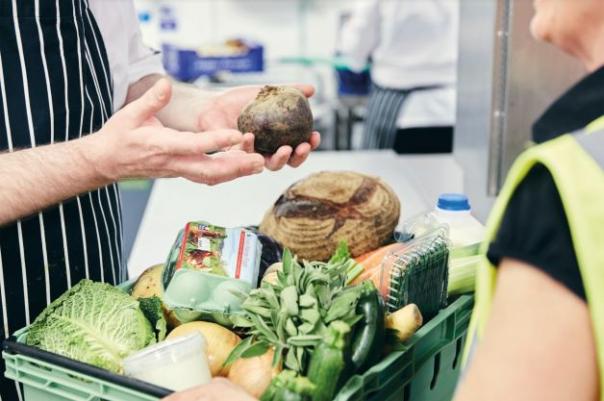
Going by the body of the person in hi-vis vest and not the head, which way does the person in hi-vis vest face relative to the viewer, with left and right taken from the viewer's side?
facing to the left of the viewer

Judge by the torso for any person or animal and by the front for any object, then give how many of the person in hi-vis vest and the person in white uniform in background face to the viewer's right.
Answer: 0
